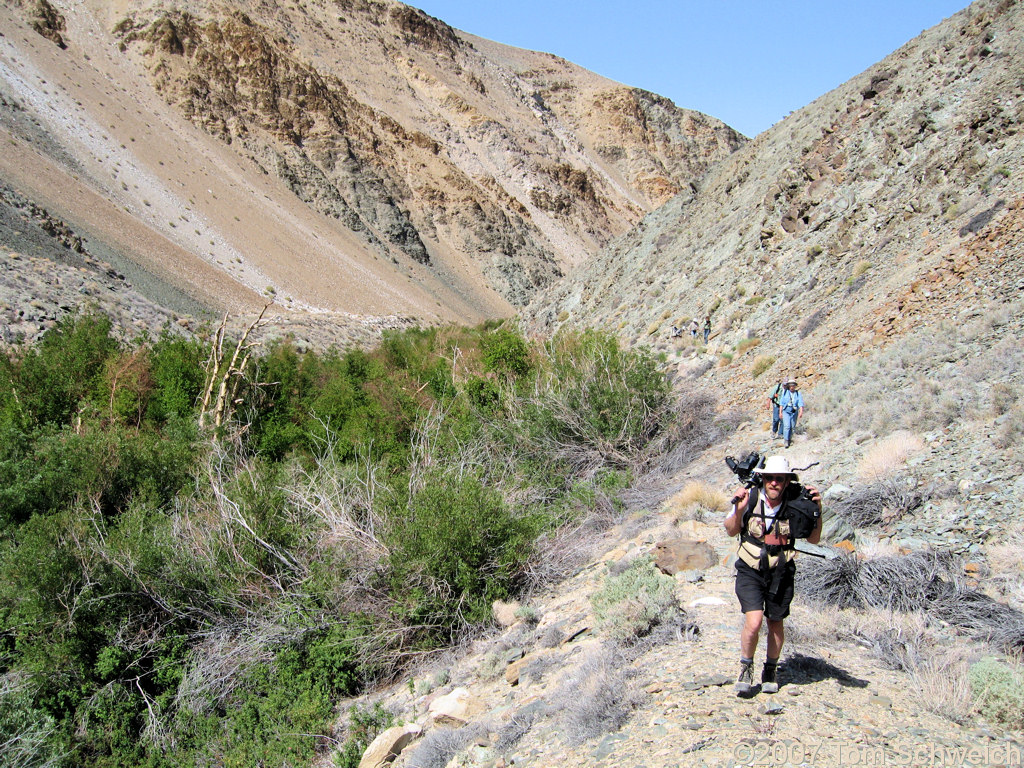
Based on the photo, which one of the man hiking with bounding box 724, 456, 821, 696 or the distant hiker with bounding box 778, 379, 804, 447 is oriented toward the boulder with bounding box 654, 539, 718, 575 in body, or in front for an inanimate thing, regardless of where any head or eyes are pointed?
the distant hiker

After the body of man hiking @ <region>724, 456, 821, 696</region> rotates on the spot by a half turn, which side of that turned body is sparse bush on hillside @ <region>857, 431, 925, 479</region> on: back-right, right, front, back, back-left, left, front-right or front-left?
front

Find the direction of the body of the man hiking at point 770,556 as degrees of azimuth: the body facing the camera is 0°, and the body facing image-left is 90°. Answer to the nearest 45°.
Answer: approximately 0°

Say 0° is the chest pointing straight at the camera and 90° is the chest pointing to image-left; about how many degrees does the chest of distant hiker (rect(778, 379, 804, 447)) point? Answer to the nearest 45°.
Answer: approximately 0°

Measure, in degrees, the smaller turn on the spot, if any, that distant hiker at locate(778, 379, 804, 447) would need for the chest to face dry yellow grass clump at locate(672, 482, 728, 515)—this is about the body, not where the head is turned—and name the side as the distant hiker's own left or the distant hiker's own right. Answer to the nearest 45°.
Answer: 0° — they already face it

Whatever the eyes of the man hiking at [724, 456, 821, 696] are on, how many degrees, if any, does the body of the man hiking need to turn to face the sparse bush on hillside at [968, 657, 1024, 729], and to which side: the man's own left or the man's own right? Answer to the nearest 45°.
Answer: approximately 90° to the man's own left

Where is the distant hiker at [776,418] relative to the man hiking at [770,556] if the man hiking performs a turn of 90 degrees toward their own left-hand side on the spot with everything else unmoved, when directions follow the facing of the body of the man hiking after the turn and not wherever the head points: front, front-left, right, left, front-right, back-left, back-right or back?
left

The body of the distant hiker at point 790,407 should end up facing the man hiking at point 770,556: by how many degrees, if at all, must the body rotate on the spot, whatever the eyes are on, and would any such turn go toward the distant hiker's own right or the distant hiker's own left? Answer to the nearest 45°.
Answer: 0° — they already face them

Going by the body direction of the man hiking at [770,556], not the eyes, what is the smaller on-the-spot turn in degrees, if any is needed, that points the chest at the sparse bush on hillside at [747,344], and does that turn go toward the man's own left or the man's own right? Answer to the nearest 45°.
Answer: approximately 180°
